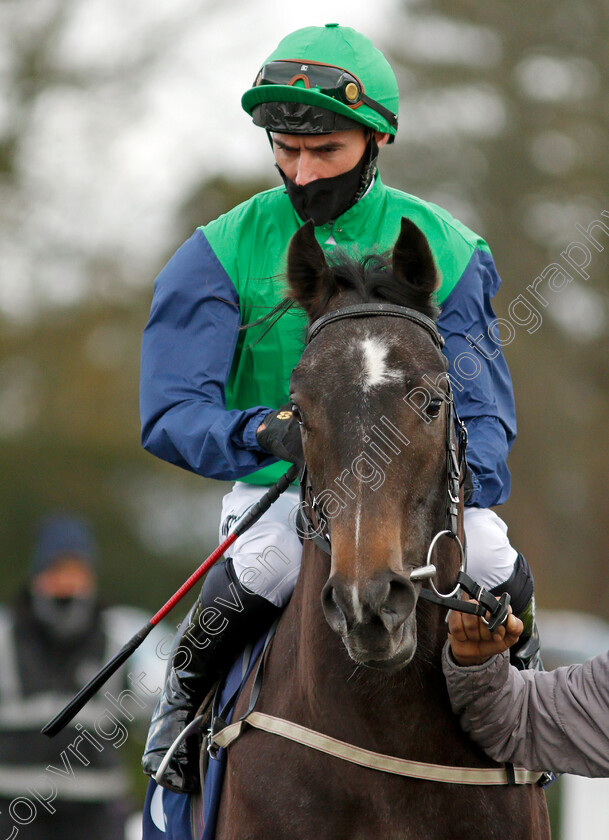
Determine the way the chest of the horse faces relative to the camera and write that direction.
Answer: toward the camera

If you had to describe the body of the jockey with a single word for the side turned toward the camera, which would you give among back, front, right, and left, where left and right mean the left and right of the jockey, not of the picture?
front
